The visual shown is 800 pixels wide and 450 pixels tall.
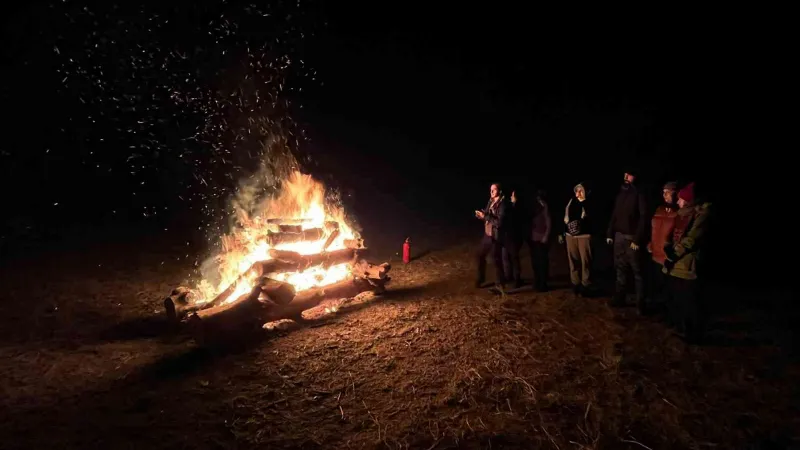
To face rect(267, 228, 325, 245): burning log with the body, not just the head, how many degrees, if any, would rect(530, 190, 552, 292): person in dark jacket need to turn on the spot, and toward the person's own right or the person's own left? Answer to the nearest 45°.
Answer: approximately 45° to the person's own right

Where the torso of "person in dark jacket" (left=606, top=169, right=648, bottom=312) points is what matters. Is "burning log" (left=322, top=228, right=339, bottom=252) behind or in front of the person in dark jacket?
in front

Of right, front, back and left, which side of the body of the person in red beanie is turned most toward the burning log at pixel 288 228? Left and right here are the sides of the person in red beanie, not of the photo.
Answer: front

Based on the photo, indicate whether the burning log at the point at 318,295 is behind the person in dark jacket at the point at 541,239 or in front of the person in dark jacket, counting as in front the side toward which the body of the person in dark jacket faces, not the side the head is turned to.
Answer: in front

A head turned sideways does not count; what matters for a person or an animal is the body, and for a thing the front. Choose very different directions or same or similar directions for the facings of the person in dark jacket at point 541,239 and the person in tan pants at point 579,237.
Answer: same or similar directions

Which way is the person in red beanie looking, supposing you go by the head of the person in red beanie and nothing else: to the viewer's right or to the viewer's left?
to the viewer's left

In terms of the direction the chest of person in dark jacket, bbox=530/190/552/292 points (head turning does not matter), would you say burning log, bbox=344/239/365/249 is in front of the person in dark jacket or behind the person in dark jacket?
in front

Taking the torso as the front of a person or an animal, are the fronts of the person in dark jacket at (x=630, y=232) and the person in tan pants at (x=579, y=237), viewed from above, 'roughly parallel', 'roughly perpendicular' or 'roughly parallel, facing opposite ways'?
roughly parallel

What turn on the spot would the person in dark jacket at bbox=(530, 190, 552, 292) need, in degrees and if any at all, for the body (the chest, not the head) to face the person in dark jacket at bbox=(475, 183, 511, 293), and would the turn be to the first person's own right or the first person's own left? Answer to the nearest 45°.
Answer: approximately 45° to the first person's own right

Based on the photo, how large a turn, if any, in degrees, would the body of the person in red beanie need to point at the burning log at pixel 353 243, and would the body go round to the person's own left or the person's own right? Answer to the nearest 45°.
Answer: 0° — they already face it

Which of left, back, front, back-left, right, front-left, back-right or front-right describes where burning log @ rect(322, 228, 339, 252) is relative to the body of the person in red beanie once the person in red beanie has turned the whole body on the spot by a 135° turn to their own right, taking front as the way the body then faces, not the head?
back-left

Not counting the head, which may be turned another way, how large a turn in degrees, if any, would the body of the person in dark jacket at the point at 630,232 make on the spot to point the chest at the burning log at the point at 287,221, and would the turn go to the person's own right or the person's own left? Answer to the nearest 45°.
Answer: approximately 45° to the person's own right

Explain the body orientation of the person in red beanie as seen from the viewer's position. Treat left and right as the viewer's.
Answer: facing to the left of the viewer

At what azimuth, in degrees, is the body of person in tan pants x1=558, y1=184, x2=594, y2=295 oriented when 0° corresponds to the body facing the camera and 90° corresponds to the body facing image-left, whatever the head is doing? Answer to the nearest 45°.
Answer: approximately 45°

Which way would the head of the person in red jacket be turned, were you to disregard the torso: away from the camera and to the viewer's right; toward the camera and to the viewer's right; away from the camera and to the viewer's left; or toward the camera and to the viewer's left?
toward the camera and to the viewer's left

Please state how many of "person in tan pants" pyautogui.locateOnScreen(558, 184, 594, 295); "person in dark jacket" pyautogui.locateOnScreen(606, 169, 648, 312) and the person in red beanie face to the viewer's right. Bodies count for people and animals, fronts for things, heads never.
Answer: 0

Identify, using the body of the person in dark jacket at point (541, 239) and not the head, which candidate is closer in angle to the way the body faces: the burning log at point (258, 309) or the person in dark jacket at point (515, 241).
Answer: the burning log
